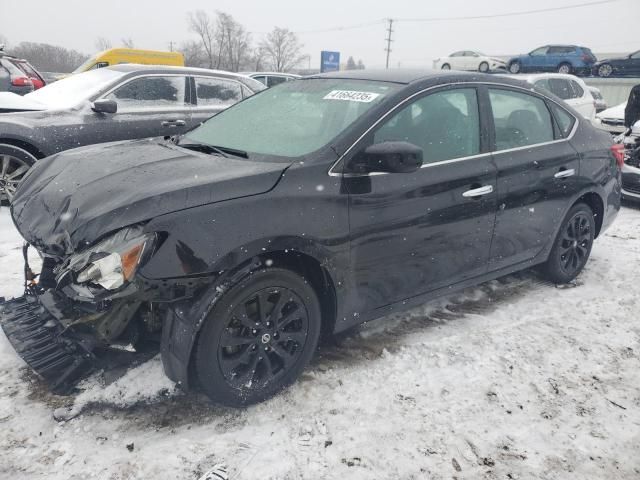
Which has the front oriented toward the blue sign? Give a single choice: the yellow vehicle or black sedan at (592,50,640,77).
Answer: the black sedan

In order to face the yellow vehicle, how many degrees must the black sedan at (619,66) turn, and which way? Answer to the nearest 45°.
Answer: approximately 45° to its left

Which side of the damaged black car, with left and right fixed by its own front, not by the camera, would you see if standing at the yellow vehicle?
right

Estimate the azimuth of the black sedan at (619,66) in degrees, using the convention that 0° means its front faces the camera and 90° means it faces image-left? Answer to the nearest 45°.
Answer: approximately 90°

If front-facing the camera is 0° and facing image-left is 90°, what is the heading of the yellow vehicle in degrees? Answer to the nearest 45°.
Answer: approximately 90°

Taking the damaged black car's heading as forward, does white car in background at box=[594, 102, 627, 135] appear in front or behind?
behind

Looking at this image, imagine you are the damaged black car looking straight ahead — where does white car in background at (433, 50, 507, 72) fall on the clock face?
The white car in background is roughly at 5 o'clock from the damaged black car.

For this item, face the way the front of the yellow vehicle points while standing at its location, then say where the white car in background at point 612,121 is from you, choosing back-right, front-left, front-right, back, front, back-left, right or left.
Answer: back-left

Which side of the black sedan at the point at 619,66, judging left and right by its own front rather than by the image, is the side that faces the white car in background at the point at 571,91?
left

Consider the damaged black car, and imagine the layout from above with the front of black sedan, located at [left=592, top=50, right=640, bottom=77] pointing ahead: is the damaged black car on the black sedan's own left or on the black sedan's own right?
on the black sedan's own left

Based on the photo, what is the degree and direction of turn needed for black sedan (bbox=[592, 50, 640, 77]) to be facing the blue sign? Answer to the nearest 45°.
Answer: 0° — it already faces it

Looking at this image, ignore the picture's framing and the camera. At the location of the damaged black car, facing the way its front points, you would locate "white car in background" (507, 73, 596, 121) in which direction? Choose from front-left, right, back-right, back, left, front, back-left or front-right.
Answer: back

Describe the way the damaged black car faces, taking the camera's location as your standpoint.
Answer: facing the viewer and to the left of the viewer
